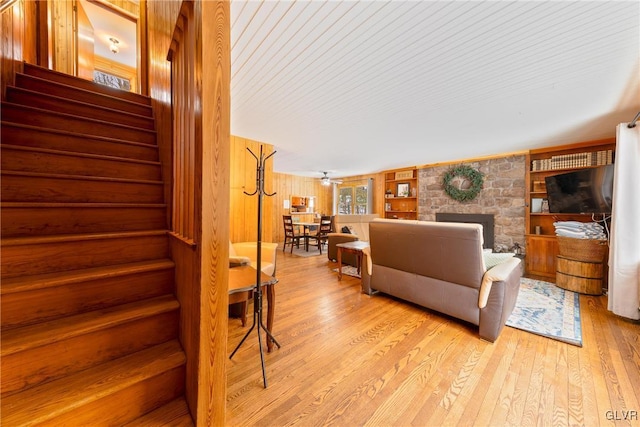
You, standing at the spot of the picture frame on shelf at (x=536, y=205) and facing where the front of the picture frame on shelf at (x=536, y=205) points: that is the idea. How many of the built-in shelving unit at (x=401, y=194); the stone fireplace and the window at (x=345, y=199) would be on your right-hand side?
3

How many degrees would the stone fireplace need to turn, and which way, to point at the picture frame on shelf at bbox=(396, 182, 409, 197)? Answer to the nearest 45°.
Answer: approximately 45° to its right

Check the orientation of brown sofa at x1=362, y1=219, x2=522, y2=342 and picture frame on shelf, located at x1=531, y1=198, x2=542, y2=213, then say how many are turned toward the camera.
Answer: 1

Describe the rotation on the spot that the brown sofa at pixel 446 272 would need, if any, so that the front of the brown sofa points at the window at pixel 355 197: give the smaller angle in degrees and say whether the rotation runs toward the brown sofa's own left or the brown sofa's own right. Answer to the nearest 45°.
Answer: approximately 90° to the brown sofa's own left

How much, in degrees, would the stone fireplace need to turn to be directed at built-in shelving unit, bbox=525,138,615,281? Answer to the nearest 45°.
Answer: approximately 135° to its left

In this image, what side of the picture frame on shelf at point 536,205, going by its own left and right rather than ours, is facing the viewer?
front

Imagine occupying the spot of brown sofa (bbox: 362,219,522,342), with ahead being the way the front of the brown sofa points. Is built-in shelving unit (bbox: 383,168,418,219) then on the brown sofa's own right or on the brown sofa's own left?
on the brown sofa's own left

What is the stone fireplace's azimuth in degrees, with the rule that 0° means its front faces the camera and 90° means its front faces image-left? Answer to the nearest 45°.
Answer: approximately 45°

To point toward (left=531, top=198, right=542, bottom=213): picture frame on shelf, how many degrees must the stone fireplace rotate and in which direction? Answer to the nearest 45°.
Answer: approximately 135° to its left

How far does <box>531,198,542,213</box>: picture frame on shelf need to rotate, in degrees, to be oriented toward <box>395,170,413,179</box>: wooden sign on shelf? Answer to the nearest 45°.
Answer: approximately 90° to its right

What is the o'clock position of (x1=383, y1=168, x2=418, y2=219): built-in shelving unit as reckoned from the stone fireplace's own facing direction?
The built-in shelving unit is roughly at 2 o'clock from the stone fireplace.

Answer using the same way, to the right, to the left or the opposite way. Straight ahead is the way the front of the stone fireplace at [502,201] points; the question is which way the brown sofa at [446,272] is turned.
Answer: the opposite way
